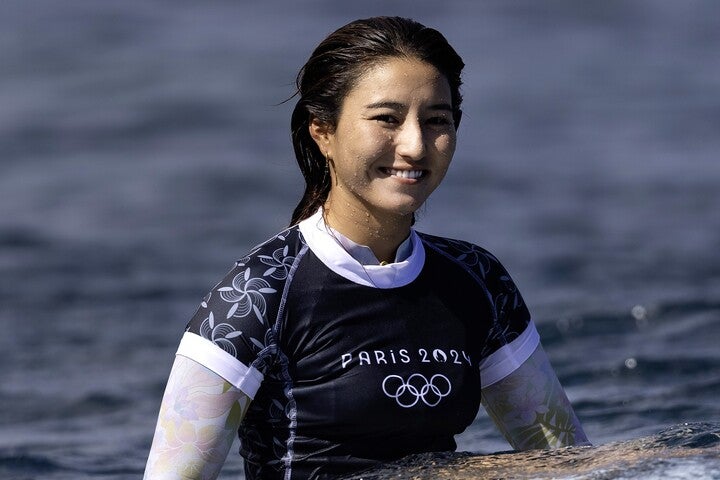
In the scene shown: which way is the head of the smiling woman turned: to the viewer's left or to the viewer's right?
to the viewer's right

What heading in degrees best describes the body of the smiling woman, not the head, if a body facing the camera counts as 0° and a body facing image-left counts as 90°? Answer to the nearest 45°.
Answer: approximately 315°
